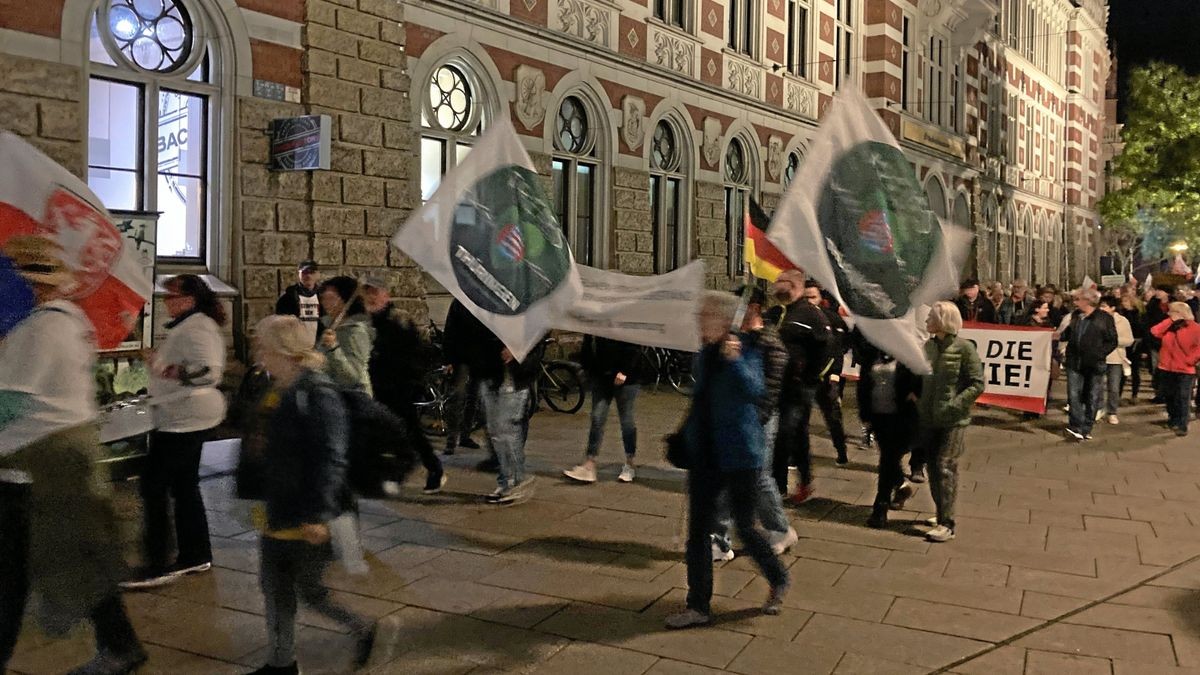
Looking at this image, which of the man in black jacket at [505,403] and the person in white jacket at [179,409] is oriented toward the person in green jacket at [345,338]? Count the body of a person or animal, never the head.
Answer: the man in black jacket

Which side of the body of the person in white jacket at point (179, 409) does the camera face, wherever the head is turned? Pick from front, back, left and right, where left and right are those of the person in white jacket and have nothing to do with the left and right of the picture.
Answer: left

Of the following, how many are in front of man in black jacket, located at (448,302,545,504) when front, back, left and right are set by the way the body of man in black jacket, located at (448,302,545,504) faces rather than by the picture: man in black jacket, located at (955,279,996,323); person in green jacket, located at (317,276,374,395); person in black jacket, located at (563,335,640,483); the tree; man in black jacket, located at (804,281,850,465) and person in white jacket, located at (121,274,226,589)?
2

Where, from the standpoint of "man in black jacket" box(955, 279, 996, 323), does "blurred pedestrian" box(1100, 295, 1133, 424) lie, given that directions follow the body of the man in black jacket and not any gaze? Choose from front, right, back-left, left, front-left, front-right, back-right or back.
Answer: left

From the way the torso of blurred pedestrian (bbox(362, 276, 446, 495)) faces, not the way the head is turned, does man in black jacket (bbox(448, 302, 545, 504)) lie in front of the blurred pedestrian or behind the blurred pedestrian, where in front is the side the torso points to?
behind

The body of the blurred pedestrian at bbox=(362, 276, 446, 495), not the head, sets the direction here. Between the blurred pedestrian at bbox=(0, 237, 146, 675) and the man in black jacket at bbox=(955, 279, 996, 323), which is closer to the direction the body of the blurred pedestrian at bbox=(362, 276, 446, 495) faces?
the blurred pedestrian

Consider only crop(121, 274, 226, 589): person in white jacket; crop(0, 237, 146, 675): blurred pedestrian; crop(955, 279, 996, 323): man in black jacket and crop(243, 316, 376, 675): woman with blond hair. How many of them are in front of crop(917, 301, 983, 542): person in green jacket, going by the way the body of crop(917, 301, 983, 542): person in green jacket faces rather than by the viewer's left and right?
3

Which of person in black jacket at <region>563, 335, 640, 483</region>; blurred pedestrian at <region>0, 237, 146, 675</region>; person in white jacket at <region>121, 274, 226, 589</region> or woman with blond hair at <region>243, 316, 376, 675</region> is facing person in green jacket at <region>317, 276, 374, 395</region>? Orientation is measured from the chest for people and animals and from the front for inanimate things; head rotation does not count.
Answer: the person in black jacket

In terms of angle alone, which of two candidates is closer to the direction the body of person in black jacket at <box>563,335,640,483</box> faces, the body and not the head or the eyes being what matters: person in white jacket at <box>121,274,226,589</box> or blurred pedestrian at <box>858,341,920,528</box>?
the person in white jacket

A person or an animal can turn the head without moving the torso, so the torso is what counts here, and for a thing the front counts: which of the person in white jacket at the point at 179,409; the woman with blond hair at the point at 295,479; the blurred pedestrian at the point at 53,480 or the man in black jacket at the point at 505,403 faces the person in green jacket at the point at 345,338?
the man in black jacket

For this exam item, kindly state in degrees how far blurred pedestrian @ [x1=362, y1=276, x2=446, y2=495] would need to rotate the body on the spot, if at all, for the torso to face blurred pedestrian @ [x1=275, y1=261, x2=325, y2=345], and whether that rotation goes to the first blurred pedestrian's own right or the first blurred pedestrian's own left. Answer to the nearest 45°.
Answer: approximately 90° to the first blurred pedestrian's own right

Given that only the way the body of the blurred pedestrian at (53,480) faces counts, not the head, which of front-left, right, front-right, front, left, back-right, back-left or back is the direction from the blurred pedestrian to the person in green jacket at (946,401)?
back

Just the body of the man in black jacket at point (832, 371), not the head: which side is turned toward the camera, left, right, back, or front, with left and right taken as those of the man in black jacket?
left
